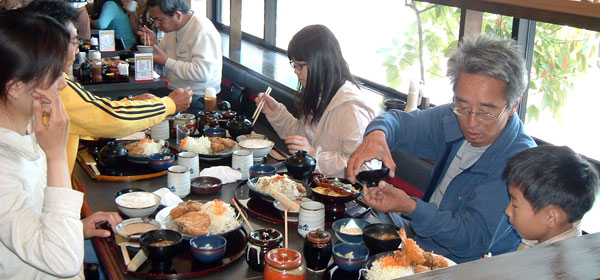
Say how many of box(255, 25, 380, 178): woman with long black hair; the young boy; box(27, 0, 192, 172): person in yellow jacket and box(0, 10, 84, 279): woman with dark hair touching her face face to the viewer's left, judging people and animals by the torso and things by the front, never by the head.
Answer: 2

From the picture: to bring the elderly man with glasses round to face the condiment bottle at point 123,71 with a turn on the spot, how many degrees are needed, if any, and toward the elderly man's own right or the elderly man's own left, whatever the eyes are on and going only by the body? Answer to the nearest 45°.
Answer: approximately 90° to the elderly man's own right

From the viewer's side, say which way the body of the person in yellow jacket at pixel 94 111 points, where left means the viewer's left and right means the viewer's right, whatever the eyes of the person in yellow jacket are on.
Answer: facing to the right of the viewer

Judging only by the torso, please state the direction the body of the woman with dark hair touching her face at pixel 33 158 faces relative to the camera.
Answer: to the viewer's right

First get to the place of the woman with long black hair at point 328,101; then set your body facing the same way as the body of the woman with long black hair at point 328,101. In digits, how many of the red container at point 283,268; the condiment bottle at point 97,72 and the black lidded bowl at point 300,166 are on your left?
2

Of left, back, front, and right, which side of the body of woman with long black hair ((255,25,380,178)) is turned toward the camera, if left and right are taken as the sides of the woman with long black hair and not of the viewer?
left

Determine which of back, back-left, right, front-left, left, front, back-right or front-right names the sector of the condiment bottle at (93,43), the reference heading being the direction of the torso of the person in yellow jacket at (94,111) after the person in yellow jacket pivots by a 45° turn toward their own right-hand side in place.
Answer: back-left

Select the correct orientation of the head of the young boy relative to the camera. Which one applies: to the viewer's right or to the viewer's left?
to the viewer's left
